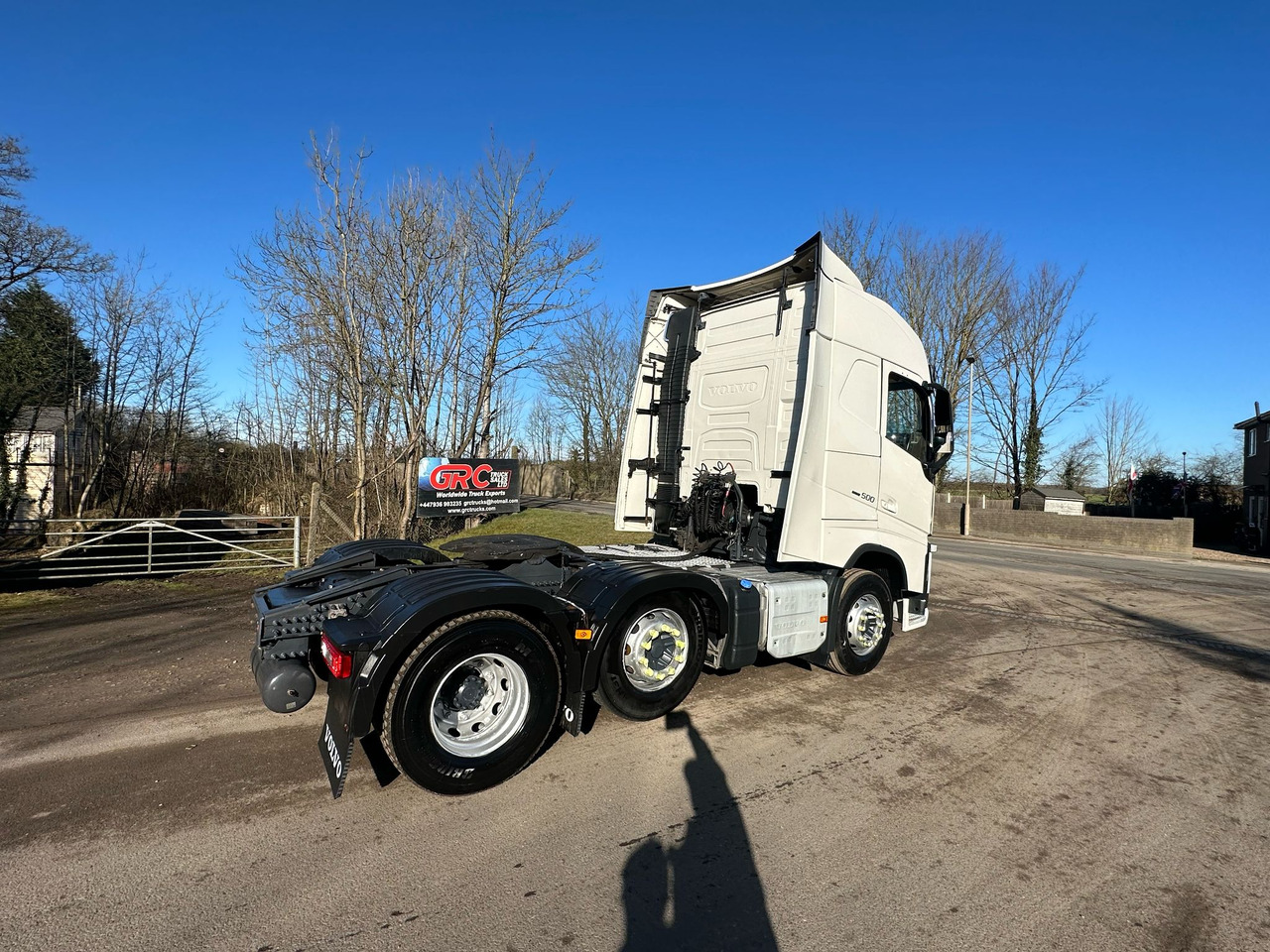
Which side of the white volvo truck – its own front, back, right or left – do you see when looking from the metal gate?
left

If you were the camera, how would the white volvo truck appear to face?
facing away from the viewer and to the right of the viewer
